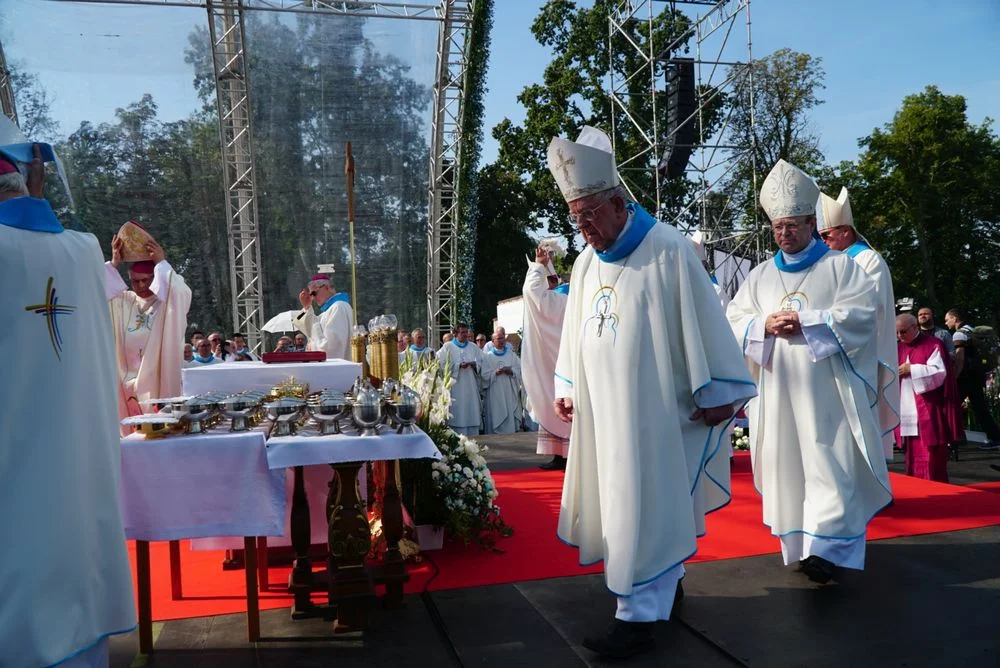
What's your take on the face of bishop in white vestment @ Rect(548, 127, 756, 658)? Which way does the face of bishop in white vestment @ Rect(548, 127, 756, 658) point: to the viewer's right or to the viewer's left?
to the viewer's left

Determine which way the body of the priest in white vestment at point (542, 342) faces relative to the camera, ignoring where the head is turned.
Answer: to the viewer's left

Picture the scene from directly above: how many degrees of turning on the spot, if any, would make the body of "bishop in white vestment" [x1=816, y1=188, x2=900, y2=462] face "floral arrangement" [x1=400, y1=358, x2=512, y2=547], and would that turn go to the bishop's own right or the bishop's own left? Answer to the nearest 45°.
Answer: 0° — they already face it

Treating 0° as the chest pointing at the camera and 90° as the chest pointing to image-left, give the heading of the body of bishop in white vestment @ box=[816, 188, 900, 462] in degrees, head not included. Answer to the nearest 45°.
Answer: approximately 45°

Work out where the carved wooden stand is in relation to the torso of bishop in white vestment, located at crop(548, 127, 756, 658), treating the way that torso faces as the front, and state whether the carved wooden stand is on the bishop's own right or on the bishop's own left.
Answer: on the bishop's own right

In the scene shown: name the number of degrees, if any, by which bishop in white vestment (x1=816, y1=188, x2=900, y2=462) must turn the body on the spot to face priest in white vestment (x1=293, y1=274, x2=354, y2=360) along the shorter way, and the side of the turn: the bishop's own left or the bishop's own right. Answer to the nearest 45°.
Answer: approximately 45° to the bishop's own right
